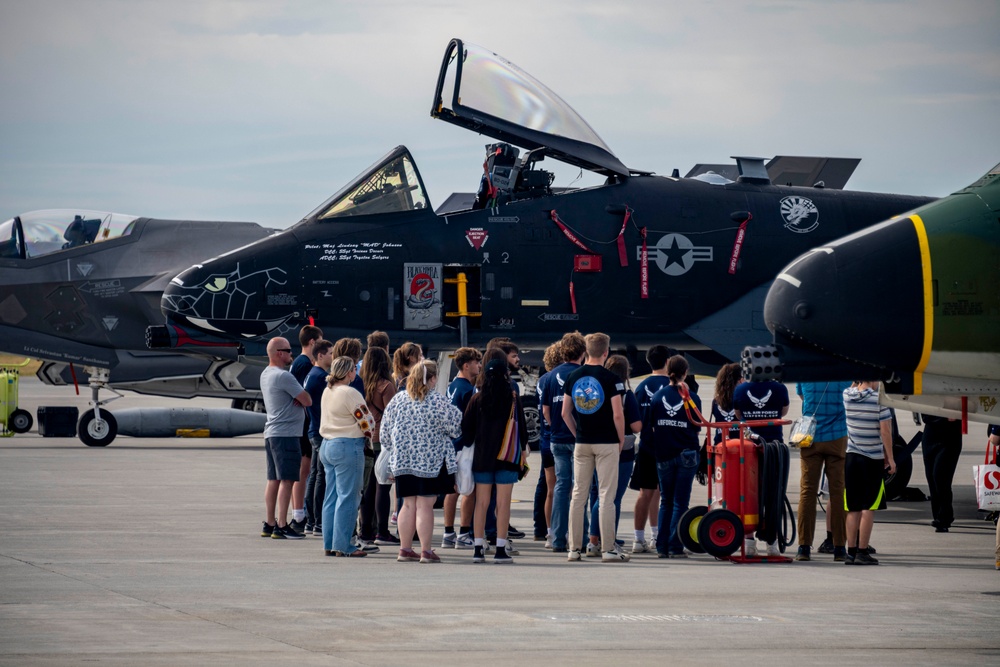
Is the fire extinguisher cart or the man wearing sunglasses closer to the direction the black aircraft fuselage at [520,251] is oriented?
the man wearing sunglasses

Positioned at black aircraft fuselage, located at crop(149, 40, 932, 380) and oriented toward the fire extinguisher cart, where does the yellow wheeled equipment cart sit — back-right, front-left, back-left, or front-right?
back-right

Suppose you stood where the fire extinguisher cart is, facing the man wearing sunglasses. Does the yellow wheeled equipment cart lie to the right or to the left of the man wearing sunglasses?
right

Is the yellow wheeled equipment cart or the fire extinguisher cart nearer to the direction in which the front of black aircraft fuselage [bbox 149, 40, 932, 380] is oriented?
the yellow wheeled equipment cart

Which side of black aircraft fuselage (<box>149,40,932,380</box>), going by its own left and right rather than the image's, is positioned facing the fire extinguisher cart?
left

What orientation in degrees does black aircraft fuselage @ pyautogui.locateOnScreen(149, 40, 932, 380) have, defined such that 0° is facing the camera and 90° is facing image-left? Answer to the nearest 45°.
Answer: approximately 90°

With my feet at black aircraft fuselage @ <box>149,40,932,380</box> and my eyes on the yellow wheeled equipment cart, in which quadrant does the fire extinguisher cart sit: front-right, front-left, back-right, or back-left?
back-left

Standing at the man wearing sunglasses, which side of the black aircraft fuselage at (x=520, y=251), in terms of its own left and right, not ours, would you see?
left

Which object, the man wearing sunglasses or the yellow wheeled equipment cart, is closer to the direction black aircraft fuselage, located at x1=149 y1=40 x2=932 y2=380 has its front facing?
the yellow wheeled equipment cart

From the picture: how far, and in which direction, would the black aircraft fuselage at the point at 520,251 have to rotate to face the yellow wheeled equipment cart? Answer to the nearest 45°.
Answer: approximately 45° to its right
